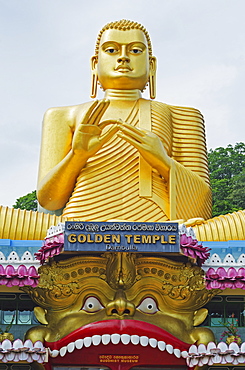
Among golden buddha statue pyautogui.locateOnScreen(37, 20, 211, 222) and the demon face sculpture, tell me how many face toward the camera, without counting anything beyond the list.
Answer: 2

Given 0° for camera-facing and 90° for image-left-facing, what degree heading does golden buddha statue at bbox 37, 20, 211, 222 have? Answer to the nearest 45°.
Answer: approximately 0°
